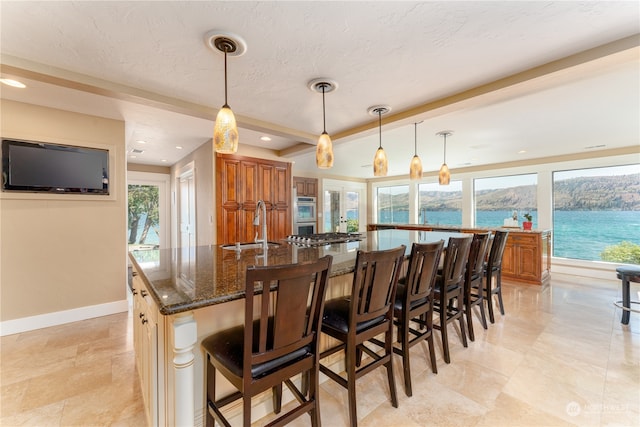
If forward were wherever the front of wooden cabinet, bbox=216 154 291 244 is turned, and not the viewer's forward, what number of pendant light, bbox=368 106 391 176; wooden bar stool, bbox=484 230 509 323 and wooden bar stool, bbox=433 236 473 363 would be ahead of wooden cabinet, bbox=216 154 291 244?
3

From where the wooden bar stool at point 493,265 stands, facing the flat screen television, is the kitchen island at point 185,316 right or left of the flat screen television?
left

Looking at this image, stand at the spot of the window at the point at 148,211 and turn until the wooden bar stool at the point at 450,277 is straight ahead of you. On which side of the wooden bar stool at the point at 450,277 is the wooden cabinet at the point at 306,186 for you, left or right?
left

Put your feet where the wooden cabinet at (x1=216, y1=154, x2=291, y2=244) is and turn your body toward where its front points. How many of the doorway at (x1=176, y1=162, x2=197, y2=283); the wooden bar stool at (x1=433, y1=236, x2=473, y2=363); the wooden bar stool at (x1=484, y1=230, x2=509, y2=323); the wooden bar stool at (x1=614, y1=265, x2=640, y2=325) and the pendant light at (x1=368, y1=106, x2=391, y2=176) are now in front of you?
4

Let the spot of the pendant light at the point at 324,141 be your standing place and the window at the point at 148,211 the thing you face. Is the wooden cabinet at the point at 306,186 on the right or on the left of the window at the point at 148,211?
right

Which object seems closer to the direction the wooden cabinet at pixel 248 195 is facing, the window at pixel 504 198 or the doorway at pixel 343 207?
the window

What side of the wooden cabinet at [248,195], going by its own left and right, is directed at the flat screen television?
right

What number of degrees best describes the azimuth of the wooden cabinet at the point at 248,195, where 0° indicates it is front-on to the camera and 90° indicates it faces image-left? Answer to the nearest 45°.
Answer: approximately 315°
